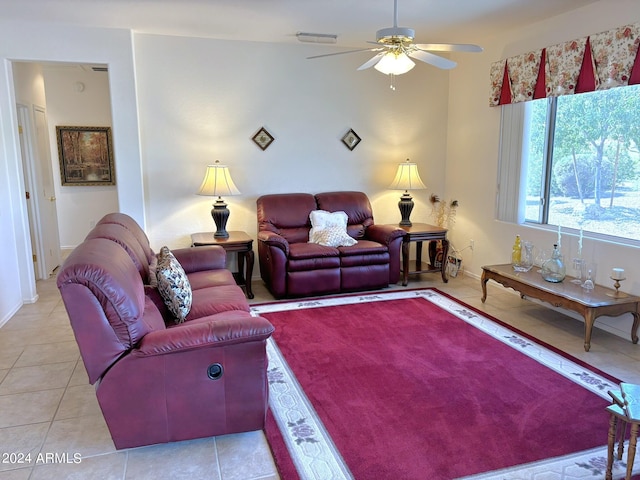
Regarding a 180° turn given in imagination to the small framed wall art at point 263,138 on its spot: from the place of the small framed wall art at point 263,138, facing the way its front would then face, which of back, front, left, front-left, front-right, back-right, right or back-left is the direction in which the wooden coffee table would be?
back-right

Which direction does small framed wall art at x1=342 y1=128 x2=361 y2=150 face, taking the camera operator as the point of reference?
facing the viewer

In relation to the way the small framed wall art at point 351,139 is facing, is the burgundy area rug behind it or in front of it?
in front

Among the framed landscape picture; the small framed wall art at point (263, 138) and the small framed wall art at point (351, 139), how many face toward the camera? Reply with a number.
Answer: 3

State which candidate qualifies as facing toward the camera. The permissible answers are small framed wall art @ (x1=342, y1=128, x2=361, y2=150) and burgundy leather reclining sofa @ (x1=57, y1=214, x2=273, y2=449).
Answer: the small framed wall art

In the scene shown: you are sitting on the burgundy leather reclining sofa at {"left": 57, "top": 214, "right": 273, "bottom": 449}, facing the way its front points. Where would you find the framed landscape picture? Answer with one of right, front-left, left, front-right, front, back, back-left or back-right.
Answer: left

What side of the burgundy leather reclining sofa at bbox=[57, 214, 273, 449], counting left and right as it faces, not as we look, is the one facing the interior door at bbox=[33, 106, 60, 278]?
left

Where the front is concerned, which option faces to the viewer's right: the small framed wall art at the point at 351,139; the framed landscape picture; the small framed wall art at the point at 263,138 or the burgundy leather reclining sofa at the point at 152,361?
the burgundy leather reclining sofa

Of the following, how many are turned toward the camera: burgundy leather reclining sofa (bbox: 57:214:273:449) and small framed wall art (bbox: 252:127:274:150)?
1

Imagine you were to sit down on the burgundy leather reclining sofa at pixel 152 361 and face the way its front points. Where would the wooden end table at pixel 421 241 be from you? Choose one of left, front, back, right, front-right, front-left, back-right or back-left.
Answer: front-left

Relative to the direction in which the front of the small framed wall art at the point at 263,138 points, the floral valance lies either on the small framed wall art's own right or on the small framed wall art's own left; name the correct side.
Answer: on the small framed wall art's own left

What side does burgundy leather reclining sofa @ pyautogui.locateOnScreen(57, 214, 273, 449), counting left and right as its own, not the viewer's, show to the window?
front

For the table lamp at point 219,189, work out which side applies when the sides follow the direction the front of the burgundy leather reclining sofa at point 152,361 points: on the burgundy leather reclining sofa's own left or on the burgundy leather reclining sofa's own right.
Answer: on the burgundy leather reclining sofa's own left

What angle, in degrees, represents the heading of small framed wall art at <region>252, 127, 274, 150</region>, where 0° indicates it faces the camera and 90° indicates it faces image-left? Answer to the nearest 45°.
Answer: approximately 0°

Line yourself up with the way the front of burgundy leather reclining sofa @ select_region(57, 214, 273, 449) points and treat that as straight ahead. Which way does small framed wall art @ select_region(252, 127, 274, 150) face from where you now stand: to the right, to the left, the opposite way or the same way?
to the right

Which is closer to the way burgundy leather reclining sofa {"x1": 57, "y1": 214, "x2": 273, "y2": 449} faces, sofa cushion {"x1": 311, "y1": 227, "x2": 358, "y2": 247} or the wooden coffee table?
the wooden coffee table

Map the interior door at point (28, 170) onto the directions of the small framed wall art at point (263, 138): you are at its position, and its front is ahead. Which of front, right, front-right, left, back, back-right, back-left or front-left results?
right

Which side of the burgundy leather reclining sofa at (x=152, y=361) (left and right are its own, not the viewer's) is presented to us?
right

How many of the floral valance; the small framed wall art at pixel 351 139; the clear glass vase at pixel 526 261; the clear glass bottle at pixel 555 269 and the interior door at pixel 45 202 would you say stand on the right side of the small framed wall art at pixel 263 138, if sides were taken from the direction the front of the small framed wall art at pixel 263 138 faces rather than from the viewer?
1

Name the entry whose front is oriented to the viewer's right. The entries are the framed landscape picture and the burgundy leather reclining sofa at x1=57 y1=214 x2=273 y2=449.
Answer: the burgundy leather reclining sofa

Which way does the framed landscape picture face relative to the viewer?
toward the camera
